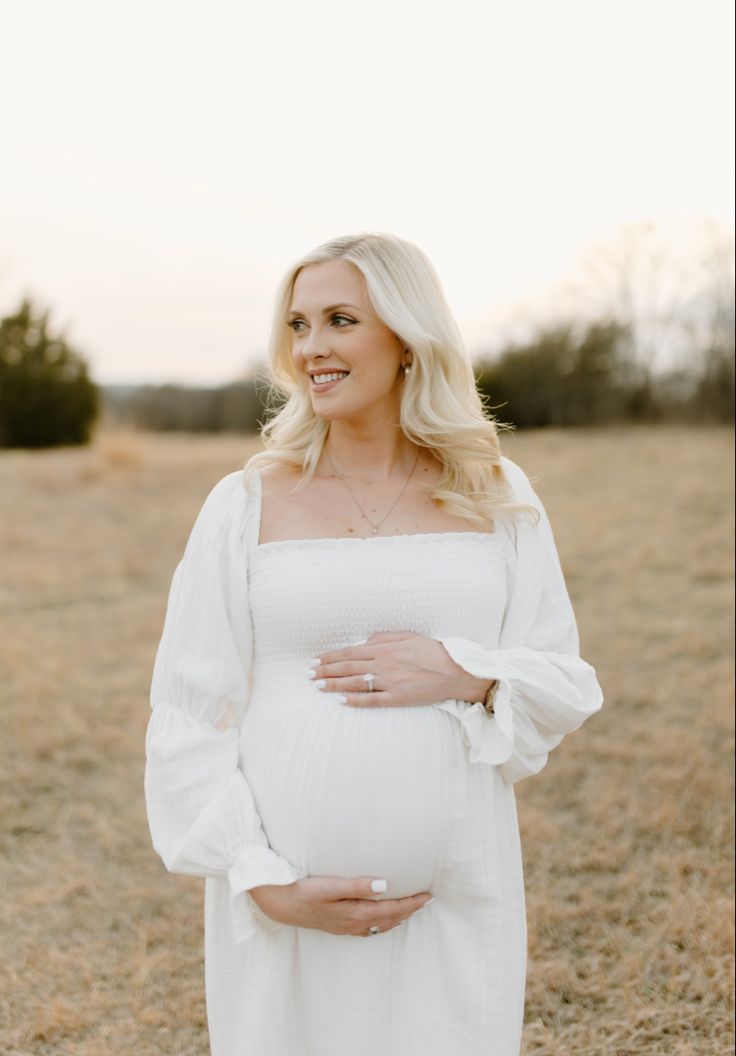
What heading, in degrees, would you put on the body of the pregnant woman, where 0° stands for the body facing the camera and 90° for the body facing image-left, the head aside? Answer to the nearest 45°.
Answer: approximately 0°
